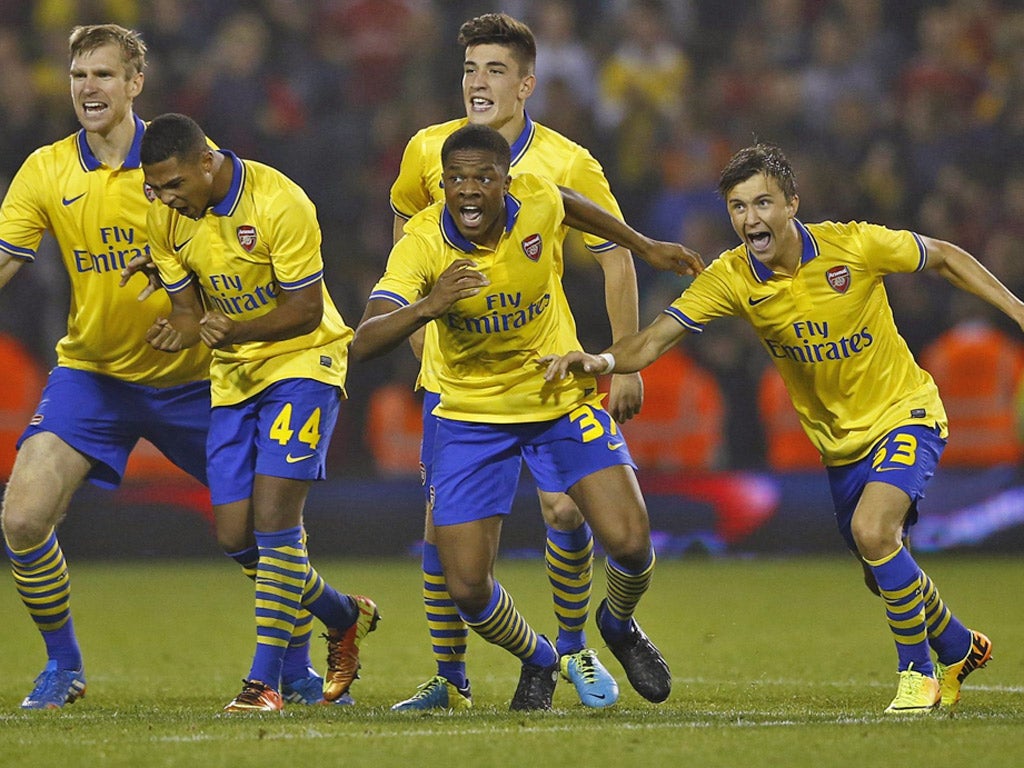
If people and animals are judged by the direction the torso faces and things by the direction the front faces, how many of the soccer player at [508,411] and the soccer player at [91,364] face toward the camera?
2

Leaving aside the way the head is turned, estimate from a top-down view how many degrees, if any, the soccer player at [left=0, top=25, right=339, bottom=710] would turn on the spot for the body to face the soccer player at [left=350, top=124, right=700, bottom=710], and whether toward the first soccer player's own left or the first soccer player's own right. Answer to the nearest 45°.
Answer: approximately 45° to the first soccer player's own left

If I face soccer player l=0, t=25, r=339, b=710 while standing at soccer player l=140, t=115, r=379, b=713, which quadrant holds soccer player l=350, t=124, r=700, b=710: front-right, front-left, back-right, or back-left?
back-right

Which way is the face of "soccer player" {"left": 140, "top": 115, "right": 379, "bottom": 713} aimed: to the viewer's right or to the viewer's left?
to the viewer's left

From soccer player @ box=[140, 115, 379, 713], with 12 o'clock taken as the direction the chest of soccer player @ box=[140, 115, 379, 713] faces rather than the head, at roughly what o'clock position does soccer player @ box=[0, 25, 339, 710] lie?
soccer player @ box=[0, 25, 339, 710] is roughly at 3 o'clock from soccer player @ box=[140, 115, 379, 713].

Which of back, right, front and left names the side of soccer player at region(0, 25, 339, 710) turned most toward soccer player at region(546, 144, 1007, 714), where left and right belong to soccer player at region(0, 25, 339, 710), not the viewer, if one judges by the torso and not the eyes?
left

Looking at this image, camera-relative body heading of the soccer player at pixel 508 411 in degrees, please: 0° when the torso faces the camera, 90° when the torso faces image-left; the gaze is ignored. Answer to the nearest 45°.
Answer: approximately 0°

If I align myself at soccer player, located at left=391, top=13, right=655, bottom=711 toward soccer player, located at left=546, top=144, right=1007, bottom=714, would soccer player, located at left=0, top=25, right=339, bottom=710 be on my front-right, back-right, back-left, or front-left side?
back-right

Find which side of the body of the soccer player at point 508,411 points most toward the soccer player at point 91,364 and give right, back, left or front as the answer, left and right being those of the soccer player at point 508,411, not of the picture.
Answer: right

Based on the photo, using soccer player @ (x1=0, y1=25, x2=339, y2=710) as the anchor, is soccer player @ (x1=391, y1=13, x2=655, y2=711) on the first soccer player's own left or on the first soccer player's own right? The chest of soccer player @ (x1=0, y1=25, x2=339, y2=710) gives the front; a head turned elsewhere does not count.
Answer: on the first soccer player's own left
